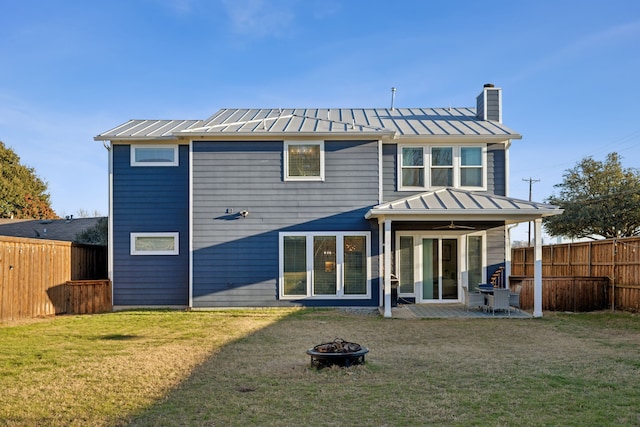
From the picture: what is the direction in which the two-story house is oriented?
away from the camera

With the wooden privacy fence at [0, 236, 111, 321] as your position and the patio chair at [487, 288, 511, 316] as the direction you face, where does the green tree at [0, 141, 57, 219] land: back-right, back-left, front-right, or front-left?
back-left

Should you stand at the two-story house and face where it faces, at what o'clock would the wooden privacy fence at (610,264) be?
The wooden privacy fence is roughly at 3 o'clock from the two-story house.

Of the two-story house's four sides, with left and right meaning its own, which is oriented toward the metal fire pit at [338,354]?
back

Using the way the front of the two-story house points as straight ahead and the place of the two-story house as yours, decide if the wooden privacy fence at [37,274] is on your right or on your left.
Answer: on your left

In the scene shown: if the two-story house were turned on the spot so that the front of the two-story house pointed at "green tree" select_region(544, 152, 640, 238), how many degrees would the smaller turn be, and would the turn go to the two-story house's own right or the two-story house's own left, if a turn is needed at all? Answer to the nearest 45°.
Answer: approximately 45° to the two-story house's own right

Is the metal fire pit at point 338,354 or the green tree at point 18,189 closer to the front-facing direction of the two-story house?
the green tree

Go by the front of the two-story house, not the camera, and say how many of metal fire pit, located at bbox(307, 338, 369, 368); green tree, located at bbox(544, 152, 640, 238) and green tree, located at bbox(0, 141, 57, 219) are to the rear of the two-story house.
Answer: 1

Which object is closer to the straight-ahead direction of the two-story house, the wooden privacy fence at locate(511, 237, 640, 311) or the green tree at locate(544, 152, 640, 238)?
the green tree

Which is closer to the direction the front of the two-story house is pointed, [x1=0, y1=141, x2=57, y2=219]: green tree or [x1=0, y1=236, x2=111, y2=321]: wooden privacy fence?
the green tree
